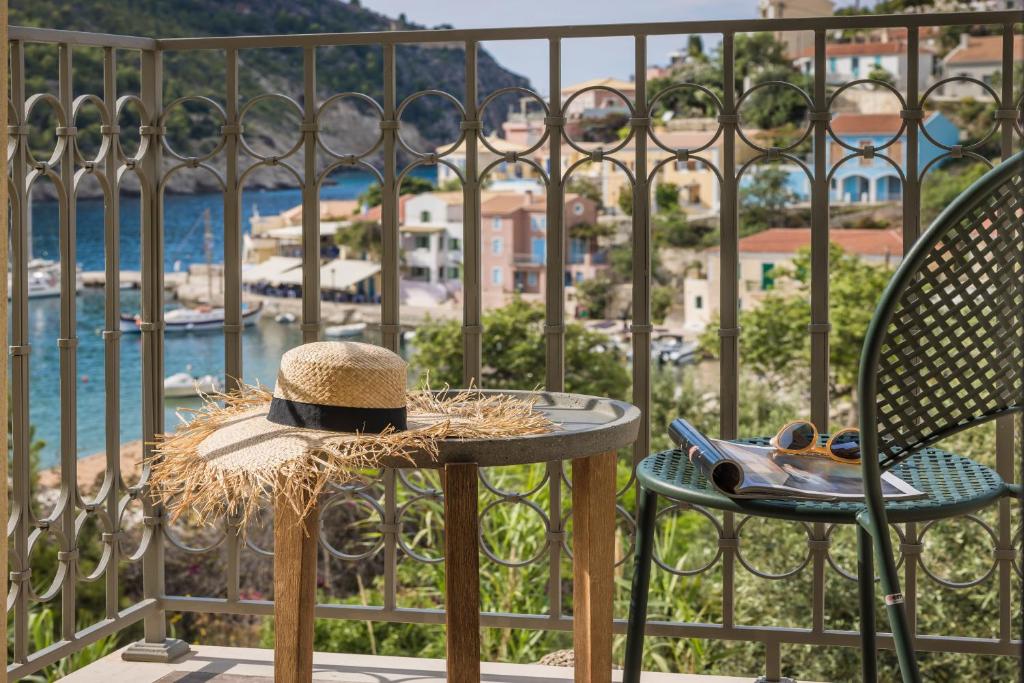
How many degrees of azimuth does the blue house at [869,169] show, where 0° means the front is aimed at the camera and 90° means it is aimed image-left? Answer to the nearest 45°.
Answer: approximately 0°

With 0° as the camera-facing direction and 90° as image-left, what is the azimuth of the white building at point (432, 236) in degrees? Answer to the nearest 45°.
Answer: approximately 0°

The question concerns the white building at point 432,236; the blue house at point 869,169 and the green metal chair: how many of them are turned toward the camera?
2

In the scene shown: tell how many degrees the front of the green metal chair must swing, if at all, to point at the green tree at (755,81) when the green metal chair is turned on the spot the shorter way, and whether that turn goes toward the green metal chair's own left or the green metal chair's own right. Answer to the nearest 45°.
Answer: approximately 45° to the green metal chair's own right

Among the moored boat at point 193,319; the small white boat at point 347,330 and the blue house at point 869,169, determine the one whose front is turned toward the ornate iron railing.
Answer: the blue house

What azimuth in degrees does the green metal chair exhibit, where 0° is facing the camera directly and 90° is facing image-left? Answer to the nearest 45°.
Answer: approximately 135°

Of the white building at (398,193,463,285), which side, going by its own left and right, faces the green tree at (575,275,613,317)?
left

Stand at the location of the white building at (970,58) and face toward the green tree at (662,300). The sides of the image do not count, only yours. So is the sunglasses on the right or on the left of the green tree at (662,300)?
left
